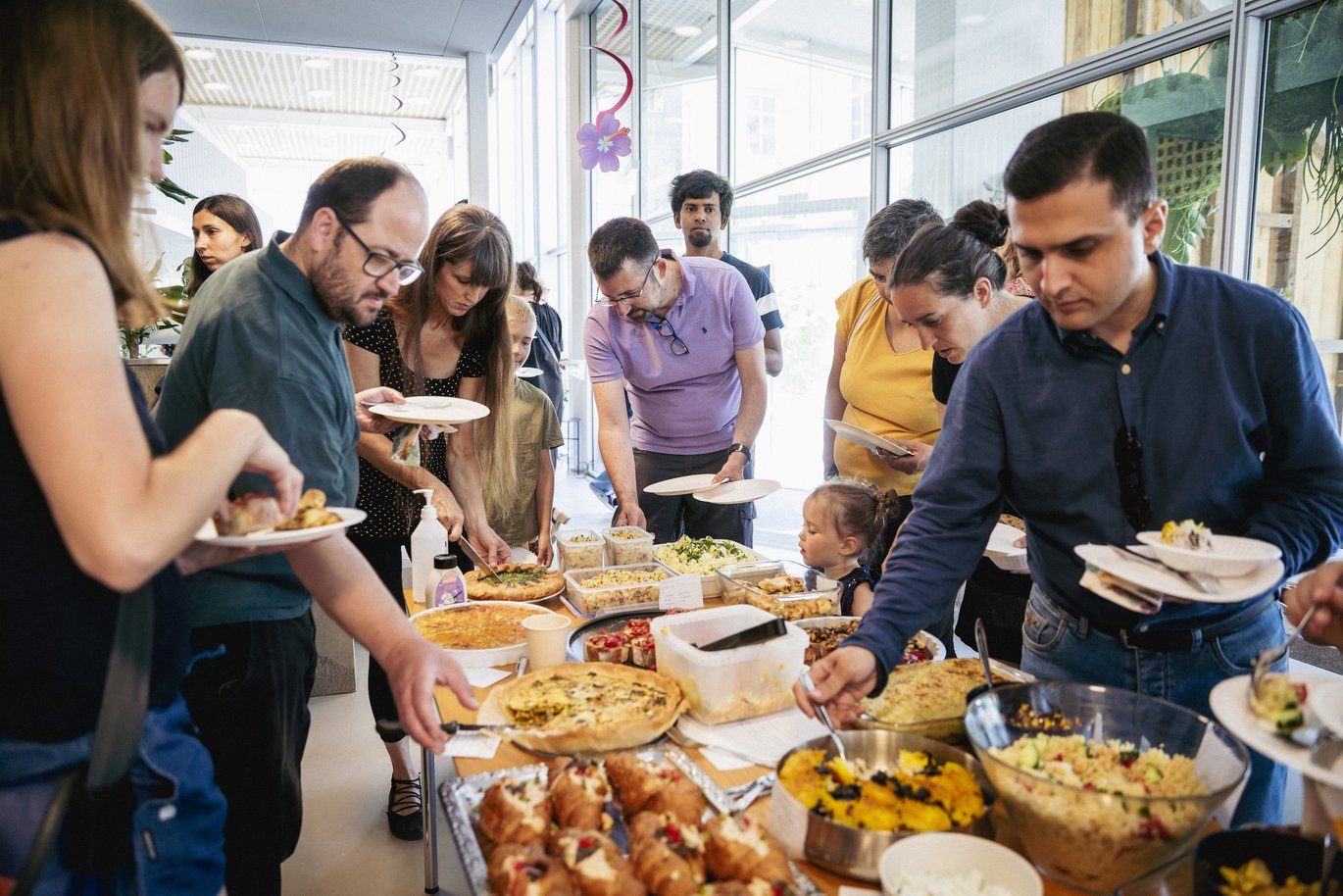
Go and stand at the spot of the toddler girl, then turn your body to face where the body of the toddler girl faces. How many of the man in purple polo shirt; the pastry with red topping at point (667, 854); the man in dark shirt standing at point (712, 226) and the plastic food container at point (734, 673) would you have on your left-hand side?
2

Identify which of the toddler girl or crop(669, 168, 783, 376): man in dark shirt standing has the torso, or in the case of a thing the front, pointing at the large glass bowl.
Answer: the man in dark shirt standing

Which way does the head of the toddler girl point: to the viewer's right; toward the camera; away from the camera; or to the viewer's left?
to the viewer's left

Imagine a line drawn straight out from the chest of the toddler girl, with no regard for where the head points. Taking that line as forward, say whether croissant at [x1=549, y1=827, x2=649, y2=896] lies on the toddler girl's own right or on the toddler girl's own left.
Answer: on the toddler girl's own left

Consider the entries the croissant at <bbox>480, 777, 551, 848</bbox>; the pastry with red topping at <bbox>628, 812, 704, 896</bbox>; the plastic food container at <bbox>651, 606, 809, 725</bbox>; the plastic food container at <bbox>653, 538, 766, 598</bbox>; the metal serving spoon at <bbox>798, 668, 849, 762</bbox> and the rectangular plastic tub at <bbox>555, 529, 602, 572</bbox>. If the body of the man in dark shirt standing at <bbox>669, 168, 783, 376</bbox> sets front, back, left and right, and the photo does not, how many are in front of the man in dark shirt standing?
6

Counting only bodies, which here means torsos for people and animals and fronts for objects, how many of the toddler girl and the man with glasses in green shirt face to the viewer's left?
1

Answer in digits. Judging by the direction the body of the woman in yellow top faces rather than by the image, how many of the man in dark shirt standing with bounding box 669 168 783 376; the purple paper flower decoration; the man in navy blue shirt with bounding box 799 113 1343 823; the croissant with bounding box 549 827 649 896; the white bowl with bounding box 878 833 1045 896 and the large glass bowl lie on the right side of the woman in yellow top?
2

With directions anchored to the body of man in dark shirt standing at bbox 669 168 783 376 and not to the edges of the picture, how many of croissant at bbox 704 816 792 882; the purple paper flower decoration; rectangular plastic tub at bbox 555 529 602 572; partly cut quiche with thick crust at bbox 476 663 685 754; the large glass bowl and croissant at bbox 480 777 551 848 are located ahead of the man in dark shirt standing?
5

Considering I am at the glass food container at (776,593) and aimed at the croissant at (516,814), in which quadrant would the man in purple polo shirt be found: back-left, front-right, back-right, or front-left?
back-right

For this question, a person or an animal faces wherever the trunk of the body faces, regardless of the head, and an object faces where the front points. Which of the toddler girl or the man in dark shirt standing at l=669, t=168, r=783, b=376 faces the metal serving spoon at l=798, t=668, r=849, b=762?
the man in dark shirt standing

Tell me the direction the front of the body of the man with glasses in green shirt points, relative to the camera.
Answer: to the viewer's right

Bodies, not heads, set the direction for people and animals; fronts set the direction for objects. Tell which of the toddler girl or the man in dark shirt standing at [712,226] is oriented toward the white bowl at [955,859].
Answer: the man in dark shirt standing

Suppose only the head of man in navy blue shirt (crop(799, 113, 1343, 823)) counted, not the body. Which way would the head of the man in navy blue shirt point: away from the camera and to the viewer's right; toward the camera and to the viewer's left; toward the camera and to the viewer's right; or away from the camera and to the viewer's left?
toward the camera and to the viewer's left

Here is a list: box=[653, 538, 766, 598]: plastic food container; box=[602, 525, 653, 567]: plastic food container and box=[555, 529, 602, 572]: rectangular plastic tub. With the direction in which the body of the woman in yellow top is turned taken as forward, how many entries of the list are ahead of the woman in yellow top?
3

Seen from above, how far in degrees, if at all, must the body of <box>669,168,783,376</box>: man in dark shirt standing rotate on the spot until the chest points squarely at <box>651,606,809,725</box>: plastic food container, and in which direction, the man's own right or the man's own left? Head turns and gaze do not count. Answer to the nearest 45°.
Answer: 0° — they already face it

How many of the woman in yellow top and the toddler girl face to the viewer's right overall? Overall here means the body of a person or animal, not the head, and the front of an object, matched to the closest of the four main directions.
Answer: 0
